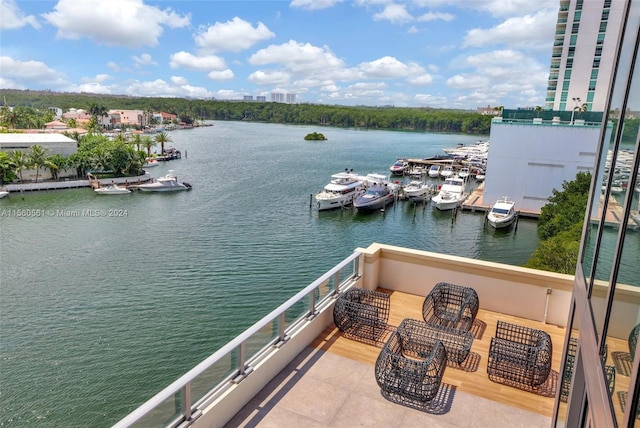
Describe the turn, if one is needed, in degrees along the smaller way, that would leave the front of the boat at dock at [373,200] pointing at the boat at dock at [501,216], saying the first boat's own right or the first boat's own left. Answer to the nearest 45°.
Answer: approximately 90° to the first boat's own left

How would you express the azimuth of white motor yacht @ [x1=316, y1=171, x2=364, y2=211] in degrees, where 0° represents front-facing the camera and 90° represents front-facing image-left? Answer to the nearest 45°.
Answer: approximately 45°

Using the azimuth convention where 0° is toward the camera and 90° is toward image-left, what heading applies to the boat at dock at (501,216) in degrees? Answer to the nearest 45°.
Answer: approximately 45°

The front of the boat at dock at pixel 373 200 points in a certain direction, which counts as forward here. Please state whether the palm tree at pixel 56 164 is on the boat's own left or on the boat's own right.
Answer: on the boat's own right

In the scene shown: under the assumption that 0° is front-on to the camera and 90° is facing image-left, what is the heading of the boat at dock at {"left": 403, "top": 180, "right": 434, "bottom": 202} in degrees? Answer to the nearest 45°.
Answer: approximately 45°

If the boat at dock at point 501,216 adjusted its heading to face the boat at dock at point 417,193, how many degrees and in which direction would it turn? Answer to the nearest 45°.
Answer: approximately 90° to its right
